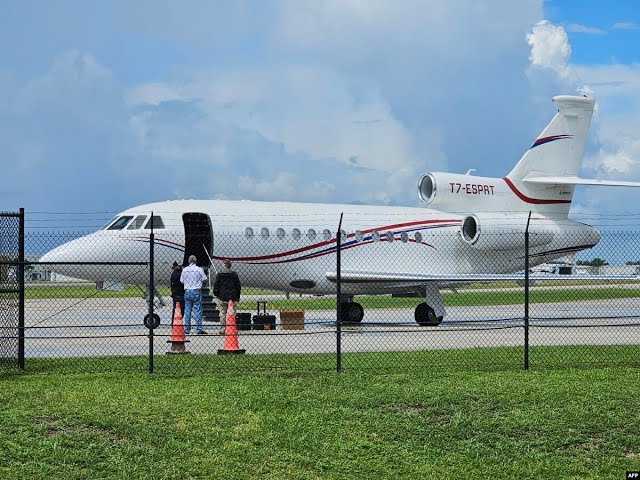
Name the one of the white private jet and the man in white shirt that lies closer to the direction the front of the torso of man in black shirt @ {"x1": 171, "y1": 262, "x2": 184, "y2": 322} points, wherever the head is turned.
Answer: the white private jet

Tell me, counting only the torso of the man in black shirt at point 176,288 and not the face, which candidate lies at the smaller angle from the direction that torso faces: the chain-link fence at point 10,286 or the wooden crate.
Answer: the wooden crate

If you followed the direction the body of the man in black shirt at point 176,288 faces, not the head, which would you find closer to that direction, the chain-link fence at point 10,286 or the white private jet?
the white private jet

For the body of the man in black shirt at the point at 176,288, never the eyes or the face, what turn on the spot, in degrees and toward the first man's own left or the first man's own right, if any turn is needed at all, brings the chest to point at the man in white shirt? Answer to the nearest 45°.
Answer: approximately 90° to the first man's own right
